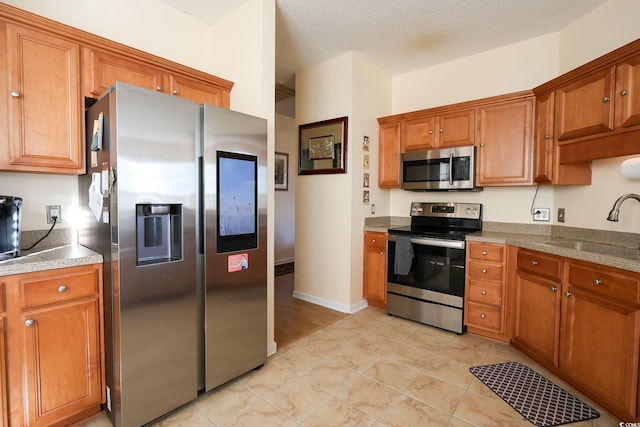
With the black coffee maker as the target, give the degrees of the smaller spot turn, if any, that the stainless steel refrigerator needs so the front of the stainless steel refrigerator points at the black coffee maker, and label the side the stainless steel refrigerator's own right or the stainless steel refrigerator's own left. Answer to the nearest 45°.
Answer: approximately 135° to the stainless steel refrigerator's own right

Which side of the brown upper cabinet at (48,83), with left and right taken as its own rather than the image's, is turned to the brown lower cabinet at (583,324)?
front

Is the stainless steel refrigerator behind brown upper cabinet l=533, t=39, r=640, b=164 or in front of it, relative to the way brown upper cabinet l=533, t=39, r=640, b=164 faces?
in front

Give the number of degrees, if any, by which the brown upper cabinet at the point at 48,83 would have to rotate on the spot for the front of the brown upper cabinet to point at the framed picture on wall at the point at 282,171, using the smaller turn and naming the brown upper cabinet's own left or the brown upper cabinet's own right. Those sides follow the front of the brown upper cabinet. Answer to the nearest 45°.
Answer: approximately 90° to the brown upper cabinet's own left

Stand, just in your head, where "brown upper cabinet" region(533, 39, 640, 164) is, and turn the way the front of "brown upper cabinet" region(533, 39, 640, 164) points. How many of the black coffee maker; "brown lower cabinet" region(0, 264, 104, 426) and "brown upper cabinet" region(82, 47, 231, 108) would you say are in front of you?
3

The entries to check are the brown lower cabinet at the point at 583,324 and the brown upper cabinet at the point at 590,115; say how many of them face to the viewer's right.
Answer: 0

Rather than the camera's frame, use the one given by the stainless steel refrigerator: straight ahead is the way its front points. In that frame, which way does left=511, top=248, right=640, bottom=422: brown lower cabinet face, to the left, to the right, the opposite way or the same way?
the opposite way

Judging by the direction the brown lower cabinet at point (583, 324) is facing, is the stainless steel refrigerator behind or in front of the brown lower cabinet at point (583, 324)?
in front

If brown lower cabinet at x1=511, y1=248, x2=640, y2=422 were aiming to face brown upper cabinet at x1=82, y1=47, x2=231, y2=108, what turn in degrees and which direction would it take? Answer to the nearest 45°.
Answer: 0° — it already faces it

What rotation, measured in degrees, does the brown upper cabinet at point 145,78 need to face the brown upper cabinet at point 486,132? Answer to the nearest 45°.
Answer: approximately 45° to its left

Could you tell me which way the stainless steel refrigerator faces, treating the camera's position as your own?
facing the viewer and to the right of the viewer

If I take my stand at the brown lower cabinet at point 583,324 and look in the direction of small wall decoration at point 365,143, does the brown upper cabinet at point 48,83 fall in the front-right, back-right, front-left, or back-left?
front-left

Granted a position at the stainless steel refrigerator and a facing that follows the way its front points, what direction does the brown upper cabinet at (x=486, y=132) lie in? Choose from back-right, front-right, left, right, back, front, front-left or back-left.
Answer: front-left

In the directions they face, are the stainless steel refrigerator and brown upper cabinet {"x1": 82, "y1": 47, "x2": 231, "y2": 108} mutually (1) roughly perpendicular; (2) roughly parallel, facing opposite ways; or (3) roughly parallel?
roughly parallel
